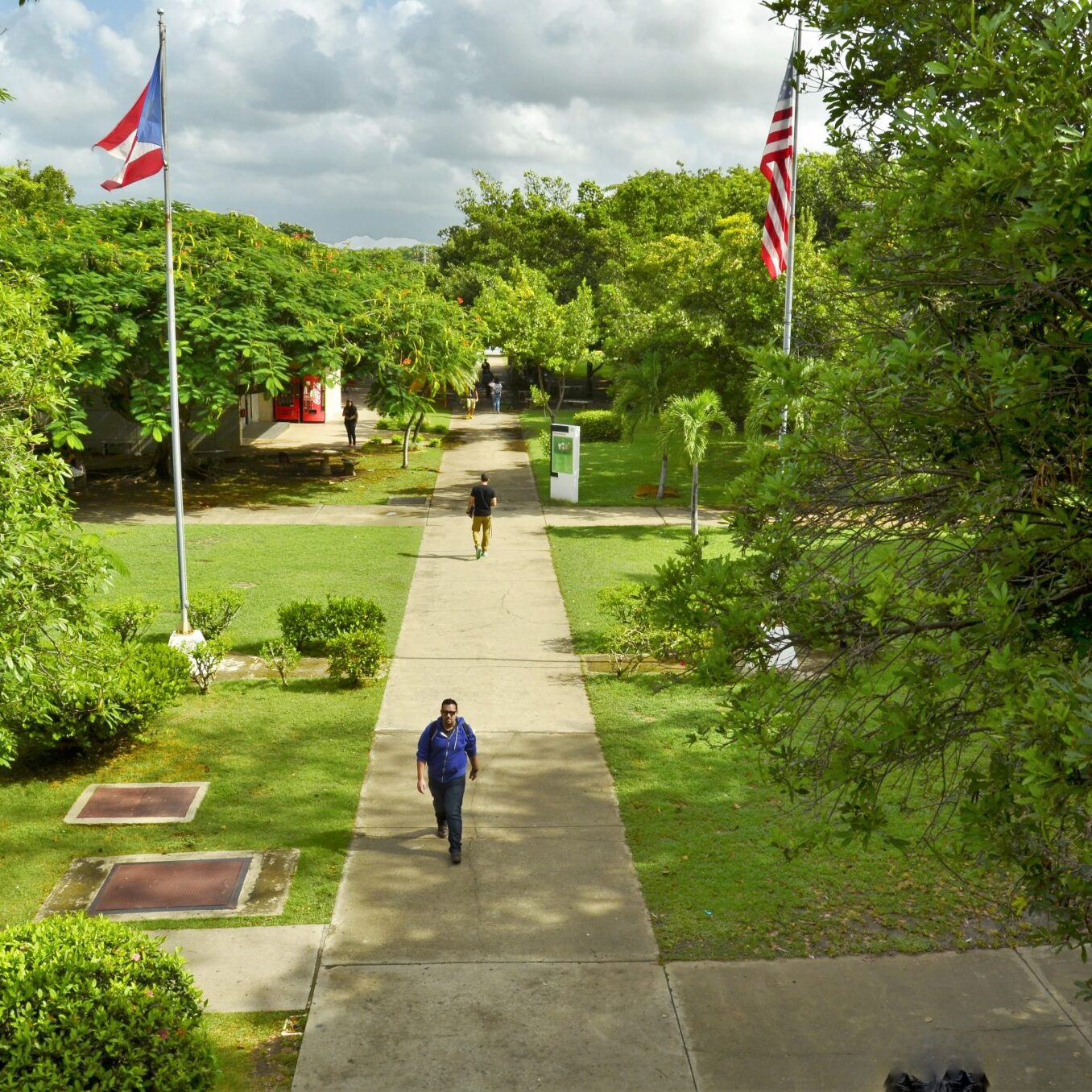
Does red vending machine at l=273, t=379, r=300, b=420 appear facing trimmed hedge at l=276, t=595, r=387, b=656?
yes

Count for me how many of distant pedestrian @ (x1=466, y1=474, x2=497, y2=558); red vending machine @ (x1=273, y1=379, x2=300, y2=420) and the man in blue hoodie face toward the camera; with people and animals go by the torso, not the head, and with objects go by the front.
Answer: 2

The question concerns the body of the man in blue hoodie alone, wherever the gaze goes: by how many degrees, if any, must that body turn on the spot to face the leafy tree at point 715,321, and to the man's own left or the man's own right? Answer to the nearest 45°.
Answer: approximately 180°

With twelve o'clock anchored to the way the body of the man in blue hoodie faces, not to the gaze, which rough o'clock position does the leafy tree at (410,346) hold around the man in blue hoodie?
The leafy tree is roughly at 6 o'clock from the man in blue hoodie.

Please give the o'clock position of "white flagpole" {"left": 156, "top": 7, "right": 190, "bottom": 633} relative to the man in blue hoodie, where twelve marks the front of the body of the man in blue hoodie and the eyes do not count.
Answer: The white flagpole is roughly at 5 o'clock from the man in blue hoodie.

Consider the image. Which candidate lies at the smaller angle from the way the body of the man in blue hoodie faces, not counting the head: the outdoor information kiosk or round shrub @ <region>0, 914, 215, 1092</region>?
the round shrub

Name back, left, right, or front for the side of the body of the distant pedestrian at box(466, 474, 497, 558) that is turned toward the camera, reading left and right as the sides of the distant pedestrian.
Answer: back

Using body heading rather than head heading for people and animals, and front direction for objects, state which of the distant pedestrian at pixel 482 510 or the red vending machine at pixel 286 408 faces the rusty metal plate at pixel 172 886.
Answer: the red vending machine
